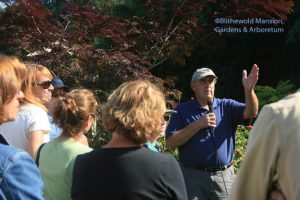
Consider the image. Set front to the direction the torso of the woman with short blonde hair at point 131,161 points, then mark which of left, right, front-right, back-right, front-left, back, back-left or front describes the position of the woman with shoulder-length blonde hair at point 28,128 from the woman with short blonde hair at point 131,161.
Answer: front-left

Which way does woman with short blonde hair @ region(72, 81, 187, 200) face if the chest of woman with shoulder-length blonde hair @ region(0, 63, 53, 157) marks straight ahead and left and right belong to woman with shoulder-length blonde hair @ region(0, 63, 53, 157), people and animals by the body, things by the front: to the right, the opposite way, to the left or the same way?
to the left

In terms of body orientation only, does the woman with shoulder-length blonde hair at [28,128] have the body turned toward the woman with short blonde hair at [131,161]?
no

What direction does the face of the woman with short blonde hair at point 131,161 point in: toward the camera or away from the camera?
away from the camera

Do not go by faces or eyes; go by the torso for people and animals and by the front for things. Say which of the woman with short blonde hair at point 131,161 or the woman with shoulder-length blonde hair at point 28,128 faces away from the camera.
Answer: the woman with short blonde hair at point 131,161

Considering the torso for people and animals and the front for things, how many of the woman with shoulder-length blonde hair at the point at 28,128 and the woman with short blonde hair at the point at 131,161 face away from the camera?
1

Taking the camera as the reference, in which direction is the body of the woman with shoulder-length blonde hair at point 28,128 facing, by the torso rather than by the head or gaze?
to the viewer's right

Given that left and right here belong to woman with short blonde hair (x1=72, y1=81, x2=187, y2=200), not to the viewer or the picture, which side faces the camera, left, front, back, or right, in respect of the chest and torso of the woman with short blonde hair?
back
